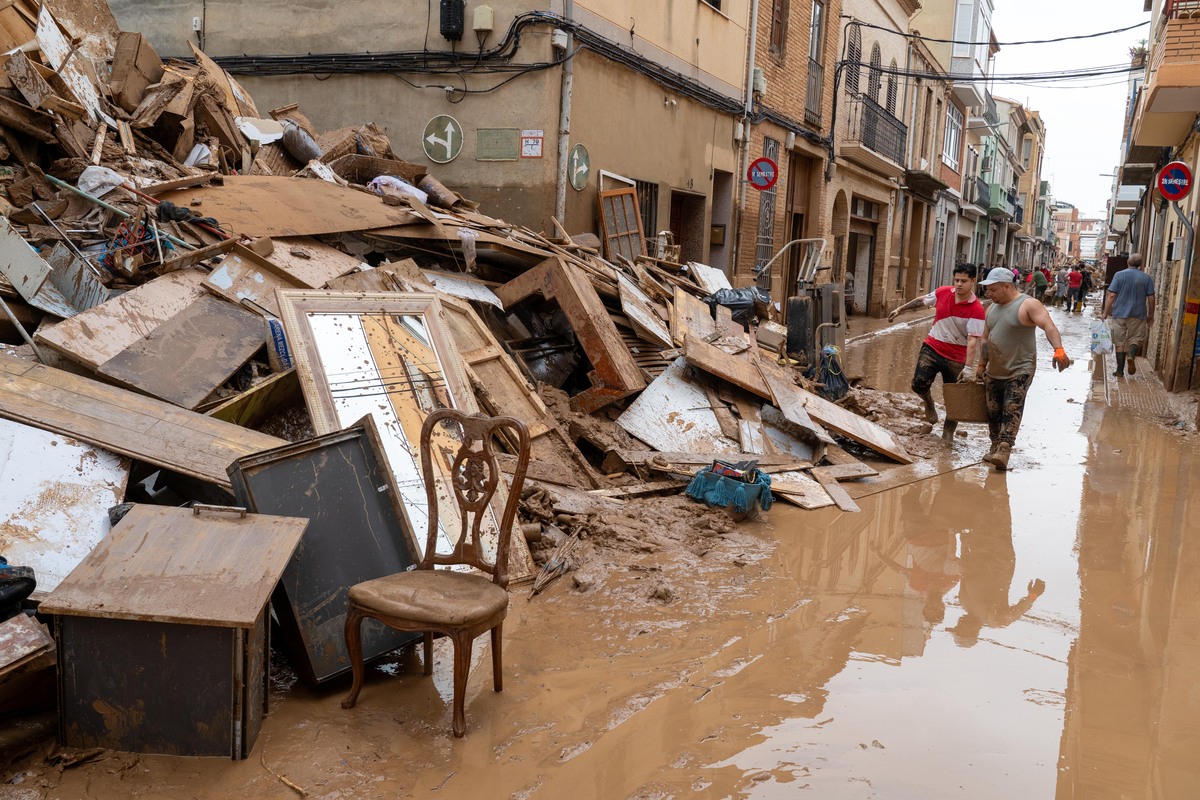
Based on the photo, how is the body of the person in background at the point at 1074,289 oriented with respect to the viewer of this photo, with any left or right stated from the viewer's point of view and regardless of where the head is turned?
facing away from the viewer

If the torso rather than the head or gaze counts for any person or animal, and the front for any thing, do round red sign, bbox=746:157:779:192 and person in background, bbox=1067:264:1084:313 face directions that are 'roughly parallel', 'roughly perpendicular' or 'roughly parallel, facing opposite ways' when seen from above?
roughly parallel, facing opposite ways

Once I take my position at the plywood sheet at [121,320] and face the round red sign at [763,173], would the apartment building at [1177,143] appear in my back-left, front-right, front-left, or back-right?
front-right

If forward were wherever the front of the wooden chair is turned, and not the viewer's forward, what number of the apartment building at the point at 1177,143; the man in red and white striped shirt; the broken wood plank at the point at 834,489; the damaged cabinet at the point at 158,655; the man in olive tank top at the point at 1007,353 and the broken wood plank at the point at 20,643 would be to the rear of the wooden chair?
4

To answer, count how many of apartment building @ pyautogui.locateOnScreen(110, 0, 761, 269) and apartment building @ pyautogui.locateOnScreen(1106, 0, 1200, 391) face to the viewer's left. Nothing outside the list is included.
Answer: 1

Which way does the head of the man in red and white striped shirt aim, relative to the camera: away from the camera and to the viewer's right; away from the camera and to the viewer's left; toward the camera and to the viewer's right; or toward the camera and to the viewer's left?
toward the camera and to the viewer's left

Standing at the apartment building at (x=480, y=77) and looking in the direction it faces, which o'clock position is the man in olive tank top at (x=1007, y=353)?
The man in olive tank top is roughly at 12 o'clock from the apartment building.

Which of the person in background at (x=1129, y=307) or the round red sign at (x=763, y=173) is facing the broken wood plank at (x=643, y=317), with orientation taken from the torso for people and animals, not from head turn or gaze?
the round red sign

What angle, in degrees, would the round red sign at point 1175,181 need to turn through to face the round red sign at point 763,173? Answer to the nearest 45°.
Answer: approximately 90° to its right

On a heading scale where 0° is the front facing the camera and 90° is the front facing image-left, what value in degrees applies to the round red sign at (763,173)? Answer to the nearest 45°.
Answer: approximately 0°

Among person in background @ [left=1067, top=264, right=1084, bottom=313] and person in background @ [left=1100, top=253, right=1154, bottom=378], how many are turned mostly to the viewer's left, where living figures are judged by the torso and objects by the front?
0

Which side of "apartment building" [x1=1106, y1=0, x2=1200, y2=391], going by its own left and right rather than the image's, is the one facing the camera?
left

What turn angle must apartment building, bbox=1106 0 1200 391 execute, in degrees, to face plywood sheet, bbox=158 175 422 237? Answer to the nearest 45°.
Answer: approximately 45° to its left

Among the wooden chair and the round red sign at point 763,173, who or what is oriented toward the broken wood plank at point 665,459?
the round red sign

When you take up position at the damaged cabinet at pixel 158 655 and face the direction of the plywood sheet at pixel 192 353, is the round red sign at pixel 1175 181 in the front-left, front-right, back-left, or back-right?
front-right

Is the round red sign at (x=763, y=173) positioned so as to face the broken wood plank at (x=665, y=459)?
yes

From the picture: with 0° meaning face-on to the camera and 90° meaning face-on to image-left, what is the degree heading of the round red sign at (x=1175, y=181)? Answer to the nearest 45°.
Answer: approximately 0°
